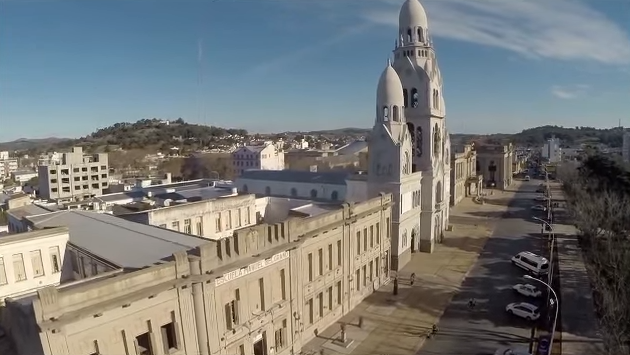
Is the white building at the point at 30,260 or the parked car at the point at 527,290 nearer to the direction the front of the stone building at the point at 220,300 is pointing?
the parked car

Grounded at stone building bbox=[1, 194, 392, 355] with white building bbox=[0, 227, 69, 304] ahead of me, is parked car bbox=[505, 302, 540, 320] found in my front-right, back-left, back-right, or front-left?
back-right

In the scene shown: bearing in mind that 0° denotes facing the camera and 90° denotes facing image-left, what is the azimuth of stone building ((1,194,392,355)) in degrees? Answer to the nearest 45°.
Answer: approximately 315°

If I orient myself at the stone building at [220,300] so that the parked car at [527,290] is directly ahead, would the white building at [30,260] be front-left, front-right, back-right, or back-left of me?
back-left

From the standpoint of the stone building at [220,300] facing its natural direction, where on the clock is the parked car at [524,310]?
The parked car is roughly at 10 o'clock from the stone building.

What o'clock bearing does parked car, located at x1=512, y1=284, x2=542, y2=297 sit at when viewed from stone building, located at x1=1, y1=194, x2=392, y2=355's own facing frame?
The parked car is roughly at 10 o'clock from the stone building.

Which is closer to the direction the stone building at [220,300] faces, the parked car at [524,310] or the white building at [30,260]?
the parked car
